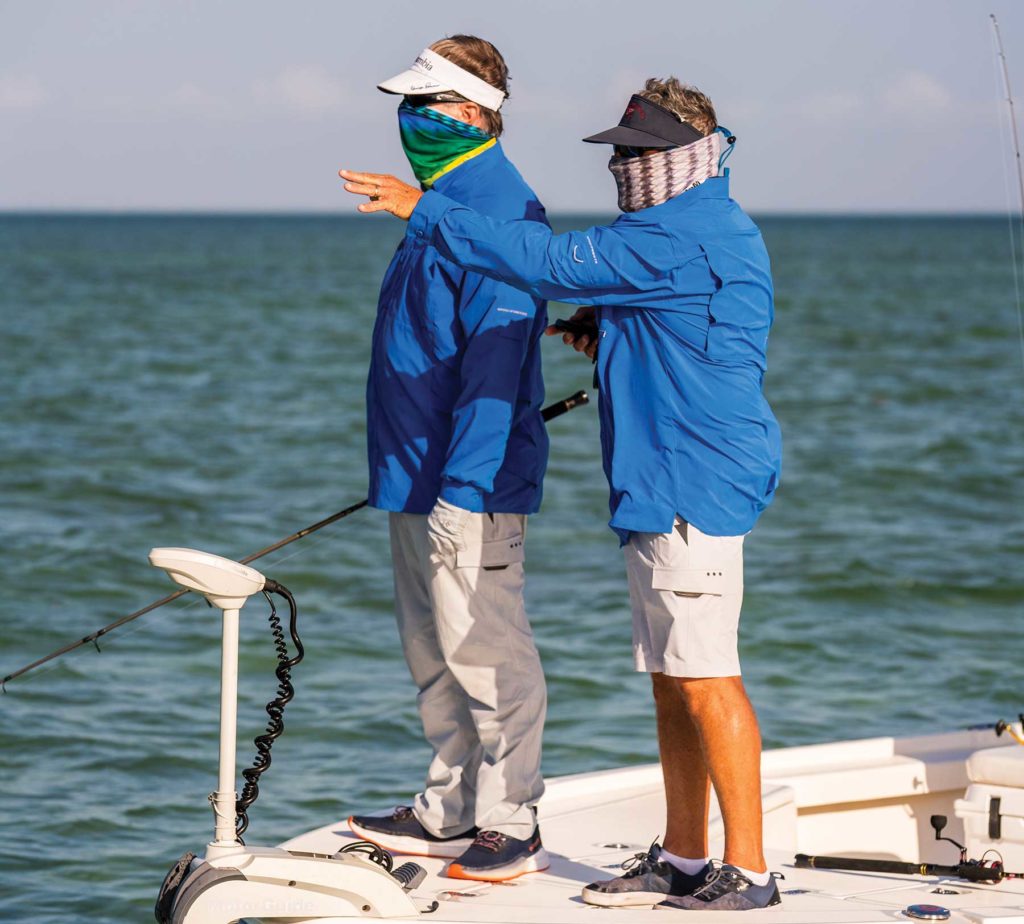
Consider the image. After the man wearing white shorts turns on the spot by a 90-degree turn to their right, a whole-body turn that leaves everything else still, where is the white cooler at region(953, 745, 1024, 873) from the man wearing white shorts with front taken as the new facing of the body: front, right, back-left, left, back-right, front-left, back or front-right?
front-right

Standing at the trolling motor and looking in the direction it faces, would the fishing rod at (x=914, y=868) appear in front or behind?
behind

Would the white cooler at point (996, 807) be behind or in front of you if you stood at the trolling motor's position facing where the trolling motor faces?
behind

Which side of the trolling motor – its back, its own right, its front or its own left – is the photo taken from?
left
